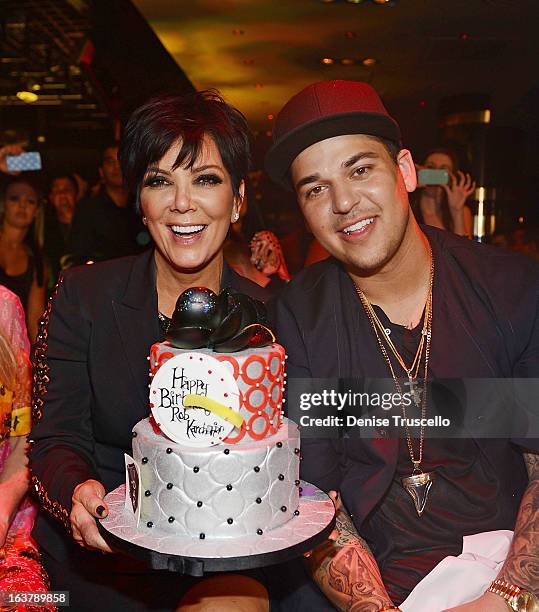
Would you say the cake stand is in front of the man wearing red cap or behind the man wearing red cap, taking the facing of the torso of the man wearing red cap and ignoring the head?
in front

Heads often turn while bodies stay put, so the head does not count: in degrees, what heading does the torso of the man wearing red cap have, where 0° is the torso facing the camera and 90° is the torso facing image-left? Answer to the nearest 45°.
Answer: approximately 0°

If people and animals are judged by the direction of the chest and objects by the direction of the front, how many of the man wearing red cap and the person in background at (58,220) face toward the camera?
2

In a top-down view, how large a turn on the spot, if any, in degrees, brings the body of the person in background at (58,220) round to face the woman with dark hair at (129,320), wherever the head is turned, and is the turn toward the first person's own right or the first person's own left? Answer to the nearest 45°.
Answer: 0° — they already face them

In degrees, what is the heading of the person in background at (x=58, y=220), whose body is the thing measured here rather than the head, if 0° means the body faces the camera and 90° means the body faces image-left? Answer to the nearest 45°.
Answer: approximately 0°
